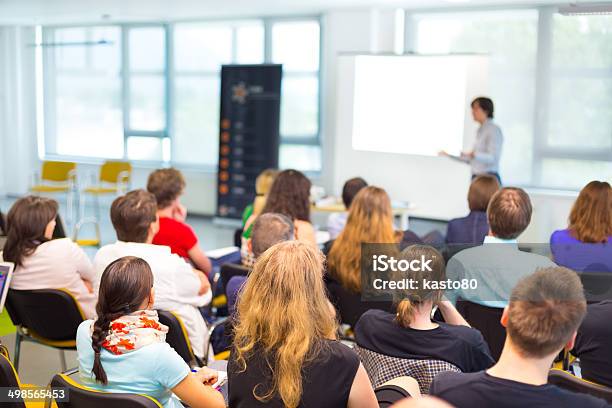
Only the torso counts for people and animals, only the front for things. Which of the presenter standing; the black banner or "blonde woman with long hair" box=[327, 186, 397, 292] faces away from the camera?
the blonde woman with long hair

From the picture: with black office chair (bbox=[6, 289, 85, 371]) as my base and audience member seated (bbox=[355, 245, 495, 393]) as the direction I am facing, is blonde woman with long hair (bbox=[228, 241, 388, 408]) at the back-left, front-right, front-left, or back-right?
front-right

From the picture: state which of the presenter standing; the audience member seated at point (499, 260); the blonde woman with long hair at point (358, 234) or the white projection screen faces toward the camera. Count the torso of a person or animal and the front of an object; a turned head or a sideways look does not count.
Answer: the white projection screen

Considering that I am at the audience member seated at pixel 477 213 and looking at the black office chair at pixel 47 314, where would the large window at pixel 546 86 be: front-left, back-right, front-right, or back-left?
back-right

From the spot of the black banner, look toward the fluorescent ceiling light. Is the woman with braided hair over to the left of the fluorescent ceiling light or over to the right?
right

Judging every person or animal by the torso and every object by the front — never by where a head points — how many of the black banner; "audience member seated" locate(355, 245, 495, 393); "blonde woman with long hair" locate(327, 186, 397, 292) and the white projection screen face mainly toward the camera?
2

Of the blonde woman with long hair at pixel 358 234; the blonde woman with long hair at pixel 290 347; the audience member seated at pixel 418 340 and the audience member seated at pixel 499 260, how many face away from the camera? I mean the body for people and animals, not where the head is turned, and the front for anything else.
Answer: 4

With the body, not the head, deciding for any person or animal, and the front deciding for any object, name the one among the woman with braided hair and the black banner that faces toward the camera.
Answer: the black banner

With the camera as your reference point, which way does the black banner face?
facing the viewer

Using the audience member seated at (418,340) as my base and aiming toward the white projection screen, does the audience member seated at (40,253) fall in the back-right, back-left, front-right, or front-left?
front-left

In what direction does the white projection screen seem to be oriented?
toward the camera

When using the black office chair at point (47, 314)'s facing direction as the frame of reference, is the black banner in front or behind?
in front

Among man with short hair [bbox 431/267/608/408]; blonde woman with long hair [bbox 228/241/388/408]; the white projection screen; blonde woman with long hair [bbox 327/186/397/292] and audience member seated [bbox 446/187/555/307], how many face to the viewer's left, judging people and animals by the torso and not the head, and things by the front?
0

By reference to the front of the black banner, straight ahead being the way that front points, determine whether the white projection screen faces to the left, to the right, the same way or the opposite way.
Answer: the same way

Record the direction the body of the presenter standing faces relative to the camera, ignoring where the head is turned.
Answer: to the viewer's left

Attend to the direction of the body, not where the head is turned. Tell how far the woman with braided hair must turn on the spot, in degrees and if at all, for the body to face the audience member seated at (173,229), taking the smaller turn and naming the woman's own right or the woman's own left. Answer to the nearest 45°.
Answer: approximately 45° to the woman's own left

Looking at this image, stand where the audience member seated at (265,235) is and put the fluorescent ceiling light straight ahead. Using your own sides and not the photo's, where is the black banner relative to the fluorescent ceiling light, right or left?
left

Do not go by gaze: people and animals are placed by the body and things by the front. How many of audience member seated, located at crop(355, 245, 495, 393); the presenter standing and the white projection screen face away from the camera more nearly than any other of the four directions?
1

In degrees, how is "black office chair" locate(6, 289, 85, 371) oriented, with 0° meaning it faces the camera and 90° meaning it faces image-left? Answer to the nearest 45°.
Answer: approximately 225°

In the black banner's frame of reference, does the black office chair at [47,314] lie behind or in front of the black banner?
in front

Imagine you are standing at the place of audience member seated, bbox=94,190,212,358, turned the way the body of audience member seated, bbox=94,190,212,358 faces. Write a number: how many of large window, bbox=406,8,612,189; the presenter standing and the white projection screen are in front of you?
3

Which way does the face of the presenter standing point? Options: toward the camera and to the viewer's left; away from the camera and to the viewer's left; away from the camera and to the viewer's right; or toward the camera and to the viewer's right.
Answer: toward the camera and to the viewer's left
